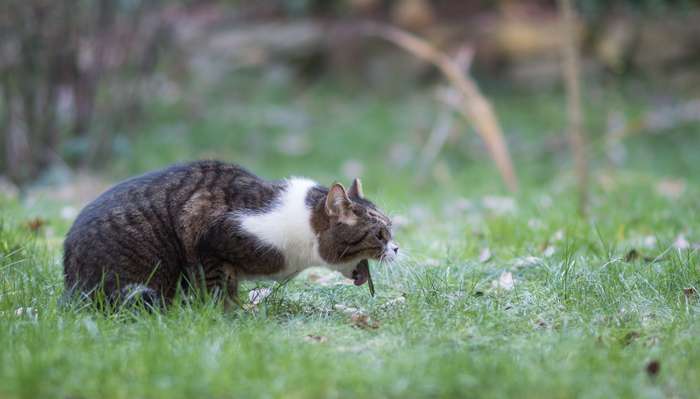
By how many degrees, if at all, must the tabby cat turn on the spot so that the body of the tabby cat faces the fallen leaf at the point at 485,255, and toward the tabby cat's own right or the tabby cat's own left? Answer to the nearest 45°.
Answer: approximately 45° to the tabby cat's own left

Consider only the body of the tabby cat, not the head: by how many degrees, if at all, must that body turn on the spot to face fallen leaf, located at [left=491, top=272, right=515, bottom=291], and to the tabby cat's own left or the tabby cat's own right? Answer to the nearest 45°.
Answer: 0° — it already faces it

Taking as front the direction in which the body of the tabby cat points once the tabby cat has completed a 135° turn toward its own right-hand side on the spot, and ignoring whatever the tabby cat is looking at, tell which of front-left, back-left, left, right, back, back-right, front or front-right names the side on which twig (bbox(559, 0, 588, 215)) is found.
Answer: back

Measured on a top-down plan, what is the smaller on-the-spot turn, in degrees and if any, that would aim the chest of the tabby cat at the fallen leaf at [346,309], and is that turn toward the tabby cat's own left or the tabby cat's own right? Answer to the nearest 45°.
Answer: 0° — it already faces it

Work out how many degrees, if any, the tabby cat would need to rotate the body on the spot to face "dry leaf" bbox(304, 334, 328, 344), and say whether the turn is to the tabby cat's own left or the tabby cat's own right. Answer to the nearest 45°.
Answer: approximately 45° to the tabby cat's own right

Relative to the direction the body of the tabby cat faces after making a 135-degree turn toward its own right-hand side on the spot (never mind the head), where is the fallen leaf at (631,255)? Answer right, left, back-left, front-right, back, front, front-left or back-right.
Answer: back-left

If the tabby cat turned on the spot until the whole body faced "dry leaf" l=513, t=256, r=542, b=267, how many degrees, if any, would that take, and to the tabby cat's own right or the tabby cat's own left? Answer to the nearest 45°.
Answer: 0° — it already faces it

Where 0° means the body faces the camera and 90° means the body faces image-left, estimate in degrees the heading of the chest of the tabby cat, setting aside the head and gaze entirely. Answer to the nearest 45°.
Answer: approximately 270°

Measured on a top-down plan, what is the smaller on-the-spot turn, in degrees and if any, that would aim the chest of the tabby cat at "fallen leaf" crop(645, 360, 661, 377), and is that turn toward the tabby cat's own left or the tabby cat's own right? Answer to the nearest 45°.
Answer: approximately 45° to the tabby cat's own right

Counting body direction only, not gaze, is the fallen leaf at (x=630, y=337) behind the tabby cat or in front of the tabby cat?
in front

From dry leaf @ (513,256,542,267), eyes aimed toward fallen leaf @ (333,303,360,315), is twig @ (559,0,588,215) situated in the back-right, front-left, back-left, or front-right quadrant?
back-right

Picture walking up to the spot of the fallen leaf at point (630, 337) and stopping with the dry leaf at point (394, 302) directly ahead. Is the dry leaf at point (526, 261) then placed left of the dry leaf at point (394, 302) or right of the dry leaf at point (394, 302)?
right
